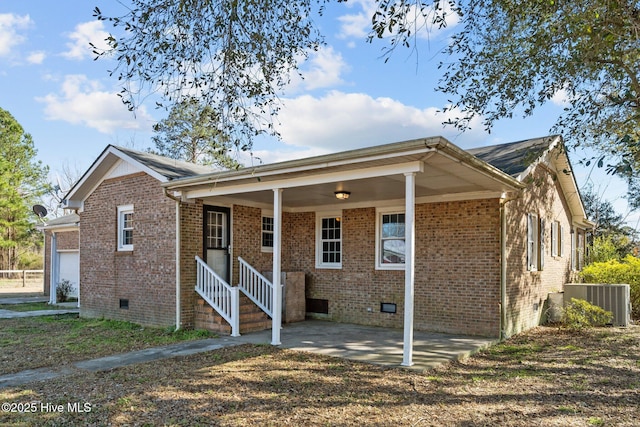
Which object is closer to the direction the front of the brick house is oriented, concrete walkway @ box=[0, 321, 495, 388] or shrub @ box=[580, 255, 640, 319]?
the concrete walkway

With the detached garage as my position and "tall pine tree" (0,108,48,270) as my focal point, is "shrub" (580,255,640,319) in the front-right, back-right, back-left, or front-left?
back-right

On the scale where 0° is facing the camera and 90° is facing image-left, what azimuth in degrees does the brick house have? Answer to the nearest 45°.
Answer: approximately 45°

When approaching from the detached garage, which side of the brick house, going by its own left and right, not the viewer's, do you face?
right

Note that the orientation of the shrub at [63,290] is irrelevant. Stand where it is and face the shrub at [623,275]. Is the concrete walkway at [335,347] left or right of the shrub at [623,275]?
right

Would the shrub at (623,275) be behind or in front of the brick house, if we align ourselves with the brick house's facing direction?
behind

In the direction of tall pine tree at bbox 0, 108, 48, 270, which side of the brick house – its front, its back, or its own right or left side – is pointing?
right

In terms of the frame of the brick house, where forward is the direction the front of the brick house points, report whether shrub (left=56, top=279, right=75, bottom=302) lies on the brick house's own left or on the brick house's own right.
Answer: on the brick house's own right
